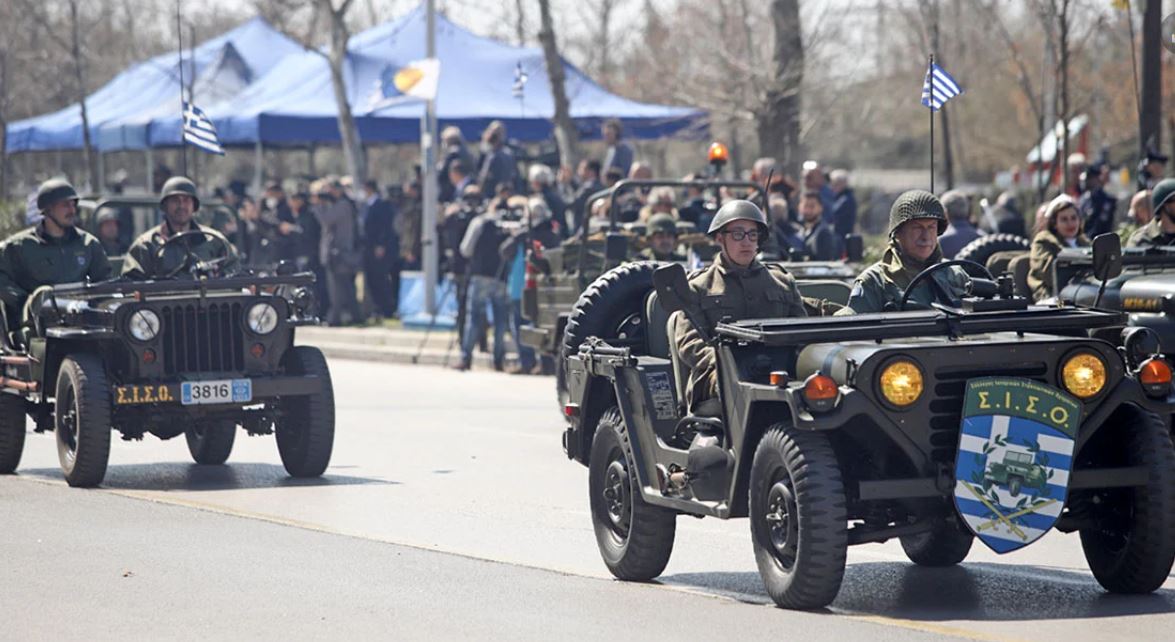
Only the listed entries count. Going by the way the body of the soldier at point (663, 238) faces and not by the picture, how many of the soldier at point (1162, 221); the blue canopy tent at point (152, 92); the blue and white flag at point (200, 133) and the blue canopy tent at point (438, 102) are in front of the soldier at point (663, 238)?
1

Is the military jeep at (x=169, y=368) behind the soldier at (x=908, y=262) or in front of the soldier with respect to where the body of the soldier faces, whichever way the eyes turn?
behind

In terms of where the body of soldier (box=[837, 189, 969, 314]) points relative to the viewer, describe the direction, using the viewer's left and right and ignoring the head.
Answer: facing the viewer and to the right of the viewer

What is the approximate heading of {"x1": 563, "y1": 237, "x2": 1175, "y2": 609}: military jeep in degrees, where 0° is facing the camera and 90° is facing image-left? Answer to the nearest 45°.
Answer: approximately 315°

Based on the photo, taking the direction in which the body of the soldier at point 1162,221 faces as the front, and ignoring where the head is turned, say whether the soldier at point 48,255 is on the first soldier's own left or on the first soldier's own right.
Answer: on the first soldier's own right

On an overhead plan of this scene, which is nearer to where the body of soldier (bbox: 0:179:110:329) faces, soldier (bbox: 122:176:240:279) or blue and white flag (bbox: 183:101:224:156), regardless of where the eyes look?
the soldier

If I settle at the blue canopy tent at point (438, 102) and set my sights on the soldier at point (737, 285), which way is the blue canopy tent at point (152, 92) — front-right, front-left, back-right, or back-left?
back-right

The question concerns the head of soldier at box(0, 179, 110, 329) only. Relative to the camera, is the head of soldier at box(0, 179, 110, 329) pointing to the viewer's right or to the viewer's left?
to the viewer's right

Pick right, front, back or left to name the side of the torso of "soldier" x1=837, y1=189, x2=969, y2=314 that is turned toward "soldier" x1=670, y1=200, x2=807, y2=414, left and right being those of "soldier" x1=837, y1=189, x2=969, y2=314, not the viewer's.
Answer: right

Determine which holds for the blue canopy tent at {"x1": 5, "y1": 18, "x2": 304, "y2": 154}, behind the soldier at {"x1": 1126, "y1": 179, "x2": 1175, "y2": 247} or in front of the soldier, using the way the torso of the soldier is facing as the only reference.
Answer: behind

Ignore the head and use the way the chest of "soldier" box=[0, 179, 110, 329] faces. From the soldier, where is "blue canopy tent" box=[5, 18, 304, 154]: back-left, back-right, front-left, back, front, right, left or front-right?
back-left

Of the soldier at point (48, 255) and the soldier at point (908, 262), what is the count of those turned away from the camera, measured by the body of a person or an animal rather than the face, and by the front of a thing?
0
